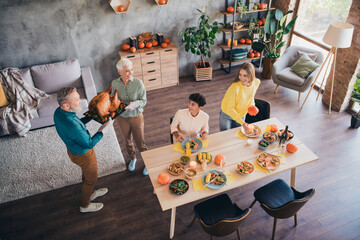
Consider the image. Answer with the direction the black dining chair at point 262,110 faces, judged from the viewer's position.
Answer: facing the viewer and to the left of the viewer

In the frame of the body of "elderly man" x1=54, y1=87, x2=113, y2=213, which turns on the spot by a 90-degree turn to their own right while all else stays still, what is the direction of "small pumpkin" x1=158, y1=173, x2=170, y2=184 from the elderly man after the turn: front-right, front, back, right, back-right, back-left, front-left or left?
front-left

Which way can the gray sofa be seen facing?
toward the camera

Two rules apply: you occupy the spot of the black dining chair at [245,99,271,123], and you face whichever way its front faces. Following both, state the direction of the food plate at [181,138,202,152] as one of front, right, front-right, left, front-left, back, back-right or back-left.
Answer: front

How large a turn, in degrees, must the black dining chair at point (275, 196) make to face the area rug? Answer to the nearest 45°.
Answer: approximately 45° to its left

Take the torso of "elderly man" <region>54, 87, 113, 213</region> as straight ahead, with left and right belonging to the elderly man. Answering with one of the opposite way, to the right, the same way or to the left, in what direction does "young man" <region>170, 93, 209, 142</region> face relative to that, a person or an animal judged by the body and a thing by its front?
to the right

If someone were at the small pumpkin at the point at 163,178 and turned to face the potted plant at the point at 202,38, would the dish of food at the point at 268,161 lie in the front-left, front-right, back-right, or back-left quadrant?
front-right

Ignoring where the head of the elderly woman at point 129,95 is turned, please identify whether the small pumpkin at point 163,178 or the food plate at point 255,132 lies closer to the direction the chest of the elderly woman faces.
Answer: the small pumpkin

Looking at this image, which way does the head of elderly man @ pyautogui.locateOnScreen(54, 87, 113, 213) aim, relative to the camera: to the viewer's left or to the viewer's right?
to the viewer's right

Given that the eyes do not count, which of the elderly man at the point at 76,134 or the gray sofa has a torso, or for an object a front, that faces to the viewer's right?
the elderly man

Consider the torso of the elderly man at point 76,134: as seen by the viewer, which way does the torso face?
to the viewer's right

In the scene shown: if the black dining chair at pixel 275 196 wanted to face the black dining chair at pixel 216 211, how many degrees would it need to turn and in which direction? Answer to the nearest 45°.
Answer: approximately 90° to its left

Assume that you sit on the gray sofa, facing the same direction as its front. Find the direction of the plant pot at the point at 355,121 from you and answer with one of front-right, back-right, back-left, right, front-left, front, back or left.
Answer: front-left

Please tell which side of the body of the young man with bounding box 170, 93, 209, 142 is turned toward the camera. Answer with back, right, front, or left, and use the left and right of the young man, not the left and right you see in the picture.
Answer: front

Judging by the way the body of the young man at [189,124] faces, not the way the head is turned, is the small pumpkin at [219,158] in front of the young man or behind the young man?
in front

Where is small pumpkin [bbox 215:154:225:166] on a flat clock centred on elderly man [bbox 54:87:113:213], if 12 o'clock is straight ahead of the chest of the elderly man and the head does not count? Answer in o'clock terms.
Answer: The small pumpkin is roughly at 1 o'clock from the elderly man.

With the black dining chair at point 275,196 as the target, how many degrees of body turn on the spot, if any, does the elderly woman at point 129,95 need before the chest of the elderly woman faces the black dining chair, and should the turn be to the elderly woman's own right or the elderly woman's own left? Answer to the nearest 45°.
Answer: approximately 45° to the elderly woman's own left
